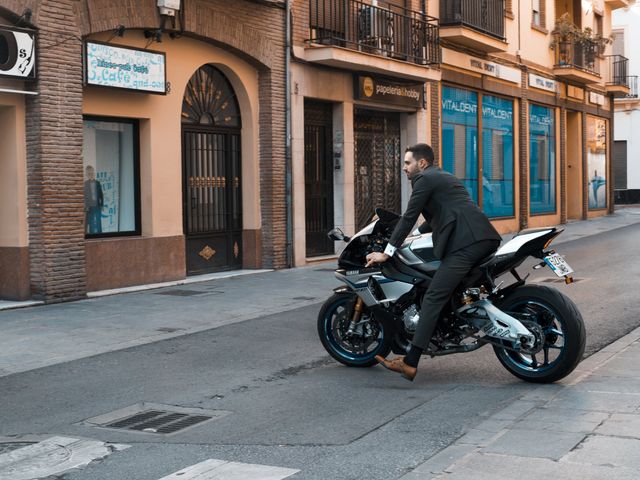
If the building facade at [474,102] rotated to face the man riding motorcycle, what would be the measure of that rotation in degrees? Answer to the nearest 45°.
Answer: approximately 45° to its right

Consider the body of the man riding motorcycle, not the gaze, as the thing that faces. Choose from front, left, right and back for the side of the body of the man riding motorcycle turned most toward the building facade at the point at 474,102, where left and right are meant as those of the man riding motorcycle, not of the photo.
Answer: right

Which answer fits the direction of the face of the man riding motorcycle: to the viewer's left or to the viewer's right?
to the viewer's left

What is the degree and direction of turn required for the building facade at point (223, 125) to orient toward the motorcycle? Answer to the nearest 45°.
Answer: approximately 45° to its right

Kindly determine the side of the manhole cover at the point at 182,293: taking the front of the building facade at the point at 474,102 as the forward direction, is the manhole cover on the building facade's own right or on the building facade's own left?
on the building facade's own right

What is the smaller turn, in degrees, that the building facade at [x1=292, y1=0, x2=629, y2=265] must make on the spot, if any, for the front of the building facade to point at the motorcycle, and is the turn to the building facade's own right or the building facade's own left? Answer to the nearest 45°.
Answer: approximately 45° to the building facade's own right

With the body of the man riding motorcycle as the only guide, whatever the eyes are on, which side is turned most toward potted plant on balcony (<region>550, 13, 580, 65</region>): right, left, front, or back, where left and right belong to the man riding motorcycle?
right

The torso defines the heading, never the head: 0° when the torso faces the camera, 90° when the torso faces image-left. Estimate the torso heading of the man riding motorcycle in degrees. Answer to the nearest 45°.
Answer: approximately 90°

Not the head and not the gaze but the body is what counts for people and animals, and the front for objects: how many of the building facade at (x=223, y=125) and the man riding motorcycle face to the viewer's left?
1

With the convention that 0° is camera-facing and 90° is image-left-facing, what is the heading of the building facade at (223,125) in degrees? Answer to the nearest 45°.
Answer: approximately 315°

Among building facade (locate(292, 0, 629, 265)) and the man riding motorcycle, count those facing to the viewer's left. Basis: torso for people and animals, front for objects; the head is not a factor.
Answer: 1

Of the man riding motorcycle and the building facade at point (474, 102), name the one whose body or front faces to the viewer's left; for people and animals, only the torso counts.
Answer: the man riding motorcycle
